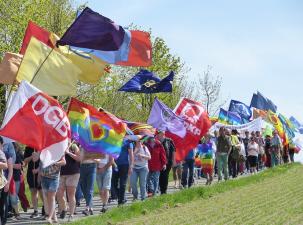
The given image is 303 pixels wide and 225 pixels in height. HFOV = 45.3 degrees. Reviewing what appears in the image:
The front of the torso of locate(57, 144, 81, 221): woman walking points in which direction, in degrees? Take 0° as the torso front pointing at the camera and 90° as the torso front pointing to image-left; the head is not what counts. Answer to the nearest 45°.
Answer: approximately 45°

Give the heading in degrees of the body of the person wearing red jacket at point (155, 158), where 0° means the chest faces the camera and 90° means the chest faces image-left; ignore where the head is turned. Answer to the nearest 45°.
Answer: approximately 45°

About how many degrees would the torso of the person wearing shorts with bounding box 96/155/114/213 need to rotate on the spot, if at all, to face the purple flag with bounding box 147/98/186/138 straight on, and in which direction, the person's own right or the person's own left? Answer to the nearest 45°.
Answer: approximately 180°

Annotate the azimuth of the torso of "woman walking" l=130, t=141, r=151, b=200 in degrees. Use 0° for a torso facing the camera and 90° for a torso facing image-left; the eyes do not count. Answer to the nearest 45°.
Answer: approximately 45°

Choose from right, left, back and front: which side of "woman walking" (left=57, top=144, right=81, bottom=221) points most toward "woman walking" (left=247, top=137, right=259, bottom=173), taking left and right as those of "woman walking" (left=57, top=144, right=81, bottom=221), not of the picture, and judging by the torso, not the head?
back

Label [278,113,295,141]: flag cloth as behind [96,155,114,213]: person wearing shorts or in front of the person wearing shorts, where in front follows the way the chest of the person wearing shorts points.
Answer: behind
